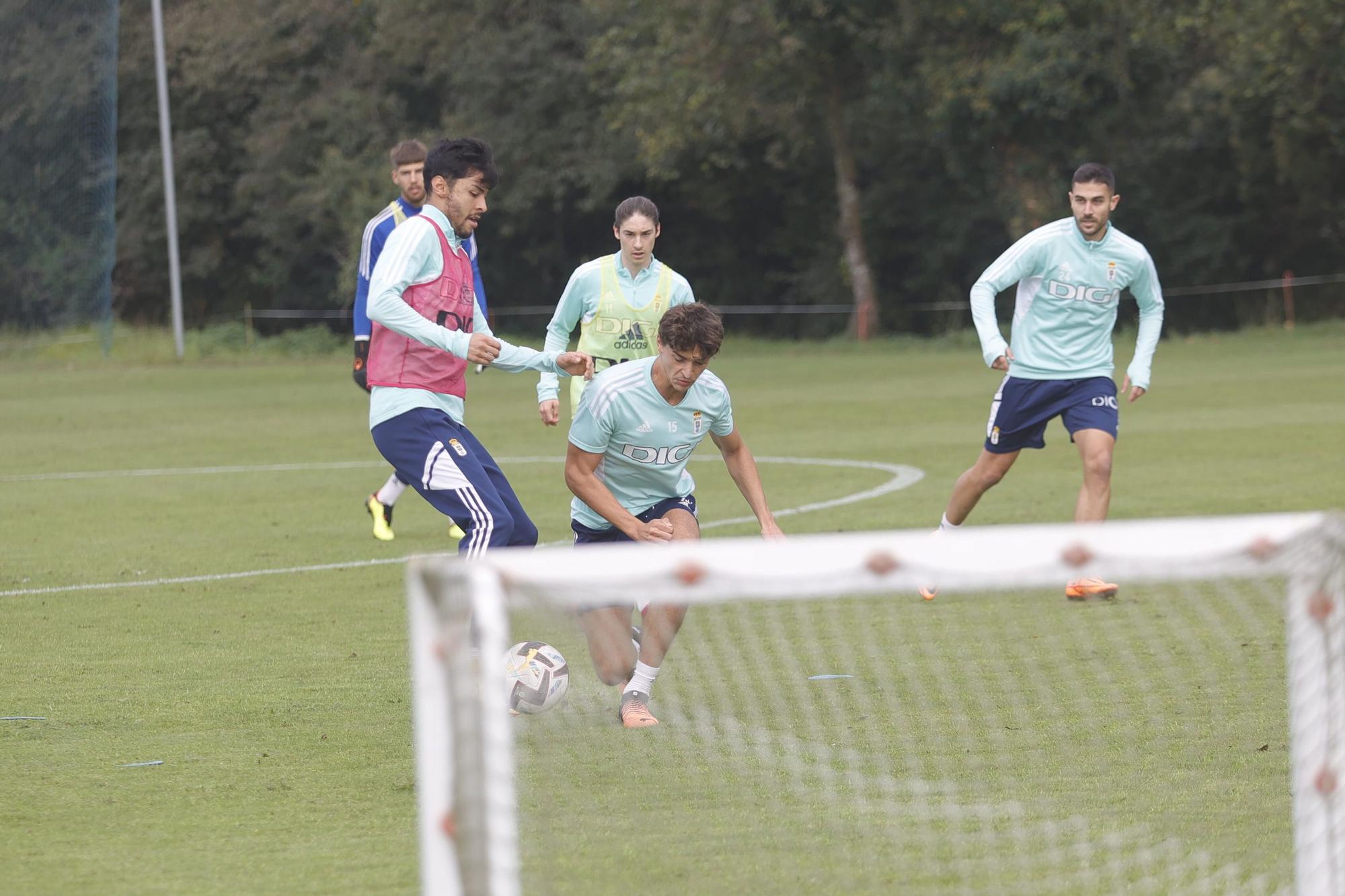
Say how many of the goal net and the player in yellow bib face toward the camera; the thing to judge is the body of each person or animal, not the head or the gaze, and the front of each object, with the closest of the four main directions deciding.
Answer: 1

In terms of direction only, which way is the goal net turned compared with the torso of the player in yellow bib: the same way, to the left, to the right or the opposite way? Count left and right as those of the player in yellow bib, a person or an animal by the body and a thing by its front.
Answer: the opposite way

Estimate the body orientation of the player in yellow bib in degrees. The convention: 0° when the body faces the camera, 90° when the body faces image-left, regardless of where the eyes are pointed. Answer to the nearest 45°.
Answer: approximately 0°

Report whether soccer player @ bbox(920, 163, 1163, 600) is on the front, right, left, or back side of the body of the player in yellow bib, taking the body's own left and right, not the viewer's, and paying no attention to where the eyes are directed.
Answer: left

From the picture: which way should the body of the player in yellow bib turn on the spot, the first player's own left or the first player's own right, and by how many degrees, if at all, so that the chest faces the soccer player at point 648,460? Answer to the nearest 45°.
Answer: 0° — they already face them

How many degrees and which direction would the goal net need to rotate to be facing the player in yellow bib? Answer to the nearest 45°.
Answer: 0° — it already faces them

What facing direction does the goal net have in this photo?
away from the camera

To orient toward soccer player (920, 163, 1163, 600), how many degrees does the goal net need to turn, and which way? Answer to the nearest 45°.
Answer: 0° — it already faces them
